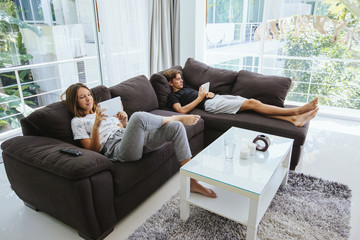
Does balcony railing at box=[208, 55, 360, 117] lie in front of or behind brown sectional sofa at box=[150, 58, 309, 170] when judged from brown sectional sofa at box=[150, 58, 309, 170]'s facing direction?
behind

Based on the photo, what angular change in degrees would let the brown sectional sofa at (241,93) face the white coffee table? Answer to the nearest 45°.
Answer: approximately 45° to its left

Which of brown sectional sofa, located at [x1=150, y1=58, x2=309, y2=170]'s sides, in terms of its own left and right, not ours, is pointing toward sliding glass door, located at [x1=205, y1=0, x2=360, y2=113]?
back

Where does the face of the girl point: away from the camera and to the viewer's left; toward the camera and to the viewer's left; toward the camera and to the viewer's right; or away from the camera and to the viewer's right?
toward the camera and to the viewer's right

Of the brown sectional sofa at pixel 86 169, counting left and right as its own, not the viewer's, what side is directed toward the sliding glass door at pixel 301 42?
left

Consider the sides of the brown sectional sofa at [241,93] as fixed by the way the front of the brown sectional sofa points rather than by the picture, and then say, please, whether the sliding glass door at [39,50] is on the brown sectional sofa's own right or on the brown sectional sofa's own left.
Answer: on the brown sectional sofa's own right

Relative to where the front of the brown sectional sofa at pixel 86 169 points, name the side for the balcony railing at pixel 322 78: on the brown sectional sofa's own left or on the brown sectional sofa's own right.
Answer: on the brown sectional sofa's own left

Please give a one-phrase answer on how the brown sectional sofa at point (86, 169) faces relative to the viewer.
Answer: facing the viewer and to the right of the viewer

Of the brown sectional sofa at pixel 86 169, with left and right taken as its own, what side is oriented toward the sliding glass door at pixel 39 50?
back
